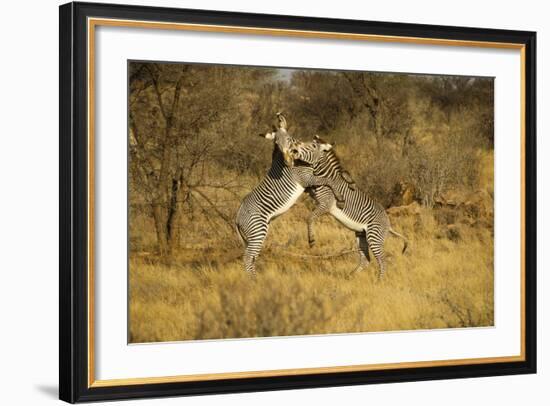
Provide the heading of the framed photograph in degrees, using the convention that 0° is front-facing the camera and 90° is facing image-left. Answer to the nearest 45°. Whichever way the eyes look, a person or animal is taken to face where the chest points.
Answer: approximately 315°
